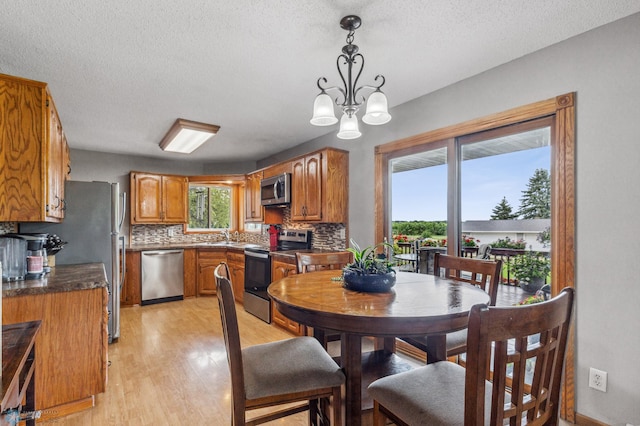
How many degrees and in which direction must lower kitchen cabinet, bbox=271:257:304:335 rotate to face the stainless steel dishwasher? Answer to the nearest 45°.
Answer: approximately 90° to its right

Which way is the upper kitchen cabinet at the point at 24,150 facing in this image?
to the viewer's right

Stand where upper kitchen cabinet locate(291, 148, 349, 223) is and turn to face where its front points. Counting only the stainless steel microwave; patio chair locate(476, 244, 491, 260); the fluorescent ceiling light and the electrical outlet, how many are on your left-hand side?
2

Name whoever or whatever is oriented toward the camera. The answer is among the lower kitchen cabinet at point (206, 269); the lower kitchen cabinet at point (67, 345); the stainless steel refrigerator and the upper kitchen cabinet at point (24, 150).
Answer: the lower kitchen cabinet at point (206, 269)

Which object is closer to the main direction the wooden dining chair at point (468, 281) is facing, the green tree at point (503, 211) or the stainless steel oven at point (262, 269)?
the stainless steel oven

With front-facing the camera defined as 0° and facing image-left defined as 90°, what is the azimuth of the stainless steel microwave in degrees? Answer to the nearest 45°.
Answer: approximately 45°

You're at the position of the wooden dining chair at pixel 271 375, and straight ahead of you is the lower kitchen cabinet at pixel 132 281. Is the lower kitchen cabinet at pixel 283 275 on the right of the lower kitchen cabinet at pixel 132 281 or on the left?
right

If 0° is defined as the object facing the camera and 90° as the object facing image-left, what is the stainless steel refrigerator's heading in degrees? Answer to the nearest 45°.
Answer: approximately 270°

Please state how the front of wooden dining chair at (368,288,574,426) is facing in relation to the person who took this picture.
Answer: facing away from the viewer and to the left of the viewer

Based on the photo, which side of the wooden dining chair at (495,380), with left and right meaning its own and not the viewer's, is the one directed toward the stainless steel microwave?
front

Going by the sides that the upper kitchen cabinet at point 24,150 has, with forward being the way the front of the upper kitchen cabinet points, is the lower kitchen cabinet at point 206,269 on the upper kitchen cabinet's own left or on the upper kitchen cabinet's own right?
on the upper kitchen cabinet's own left

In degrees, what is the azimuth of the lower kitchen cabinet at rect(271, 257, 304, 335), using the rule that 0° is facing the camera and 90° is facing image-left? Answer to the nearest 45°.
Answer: approximately 45°

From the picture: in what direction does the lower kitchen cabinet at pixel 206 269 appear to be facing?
toward the camera

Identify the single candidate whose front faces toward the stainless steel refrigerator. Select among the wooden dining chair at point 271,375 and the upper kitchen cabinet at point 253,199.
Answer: the upper kitchen cabinet

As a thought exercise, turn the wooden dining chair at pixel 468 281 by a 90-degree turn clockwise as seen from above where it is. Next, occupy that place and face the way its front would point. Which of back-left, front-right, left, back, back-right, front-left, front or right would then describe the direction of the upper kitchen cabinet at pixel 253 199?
front

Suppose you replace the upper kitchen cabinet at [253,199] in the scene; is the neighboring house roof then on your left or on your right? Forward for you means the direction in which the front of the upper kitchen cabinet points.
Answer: on your left

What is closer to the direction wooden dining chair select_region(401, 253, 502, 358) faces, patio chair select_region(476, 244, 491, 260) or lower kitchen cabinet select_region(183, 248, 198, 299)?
the lower kitchen cabinet
